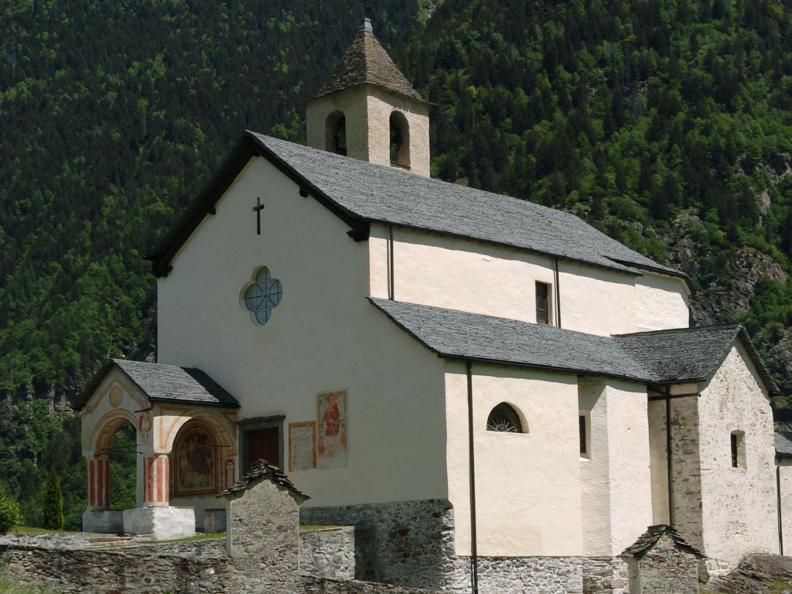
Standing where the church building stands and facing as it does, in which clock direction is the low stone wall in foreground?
The low stone wall in foreground is roughly at 11 o'clock from the church building.

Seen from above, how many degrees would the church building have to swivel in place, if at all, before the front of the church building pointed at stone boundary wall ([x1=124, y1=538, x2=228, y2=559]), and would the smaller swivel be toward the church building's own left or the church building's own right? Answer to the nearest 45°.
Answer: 0° — it already faces it

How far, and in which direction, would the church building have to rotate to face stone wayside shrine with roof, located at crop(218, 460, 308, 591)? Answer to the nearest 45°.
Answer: approximately 45° to its left

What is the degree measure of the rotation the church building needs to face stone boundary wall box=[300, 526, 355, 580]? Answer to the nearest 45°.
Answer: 0° — it already faces it

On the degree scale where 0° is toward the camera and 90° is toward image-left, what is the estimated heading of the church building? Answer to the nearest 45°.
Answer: approximately 45°
